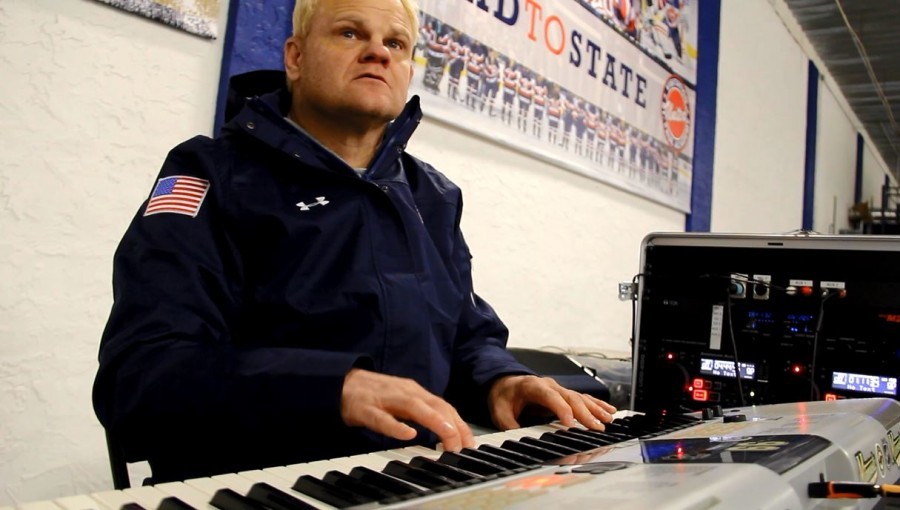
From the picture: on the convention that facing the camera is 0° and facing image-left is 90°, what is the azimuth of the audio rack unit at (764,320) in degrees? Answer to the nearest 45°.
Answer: approximately 0°

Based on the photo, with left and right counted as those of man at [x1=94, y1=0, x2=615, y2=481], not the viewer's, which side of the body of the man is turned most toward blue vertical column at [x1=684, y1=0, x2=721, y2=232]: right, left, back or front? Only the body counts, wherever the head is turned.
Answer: left

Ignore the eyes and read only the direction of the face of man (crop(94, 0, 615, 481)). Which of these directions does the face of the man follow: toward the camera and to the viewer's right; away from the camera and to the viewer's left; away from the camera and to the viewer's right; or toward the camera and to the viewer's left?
toward the camera and to the viewer's right

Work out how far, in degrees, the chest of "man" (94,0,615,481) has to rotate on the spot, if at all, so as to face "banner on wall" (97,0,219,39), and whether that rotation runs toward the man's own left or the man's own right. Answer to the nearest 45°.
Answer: approximately 180°

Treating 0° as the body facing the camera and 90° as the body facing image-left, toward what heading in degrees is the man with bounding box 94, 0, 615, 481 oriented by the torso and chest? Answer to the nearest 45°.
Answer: approximately 315°

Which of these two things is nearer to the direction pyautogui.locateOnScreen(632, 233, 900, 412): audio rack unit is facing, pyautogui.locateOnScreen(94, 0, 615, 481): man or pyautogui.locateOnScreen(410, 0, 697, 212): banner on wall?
the man

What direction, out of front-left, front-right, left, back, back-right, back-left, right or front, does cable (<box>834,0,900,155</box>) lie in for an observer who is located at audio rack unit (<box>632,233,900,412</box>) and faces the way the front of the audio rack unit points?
back

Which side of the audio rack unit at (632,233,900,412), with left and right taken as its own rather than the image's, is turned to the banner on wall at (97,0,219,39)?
right

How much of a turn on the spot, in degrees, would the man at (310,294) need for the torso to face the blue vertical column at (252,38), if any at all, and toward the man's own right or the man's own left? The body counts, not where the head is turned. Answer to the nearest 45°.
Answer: approximately 135° to the man's own left

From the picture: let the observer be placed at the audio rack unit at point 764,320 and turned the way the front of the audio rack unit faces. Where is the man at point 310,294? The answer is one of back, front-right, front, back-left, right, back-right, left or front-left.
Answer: front-right

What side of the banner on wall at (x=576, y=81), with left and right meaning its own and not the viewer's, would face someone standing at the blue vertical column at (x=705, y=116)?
left
